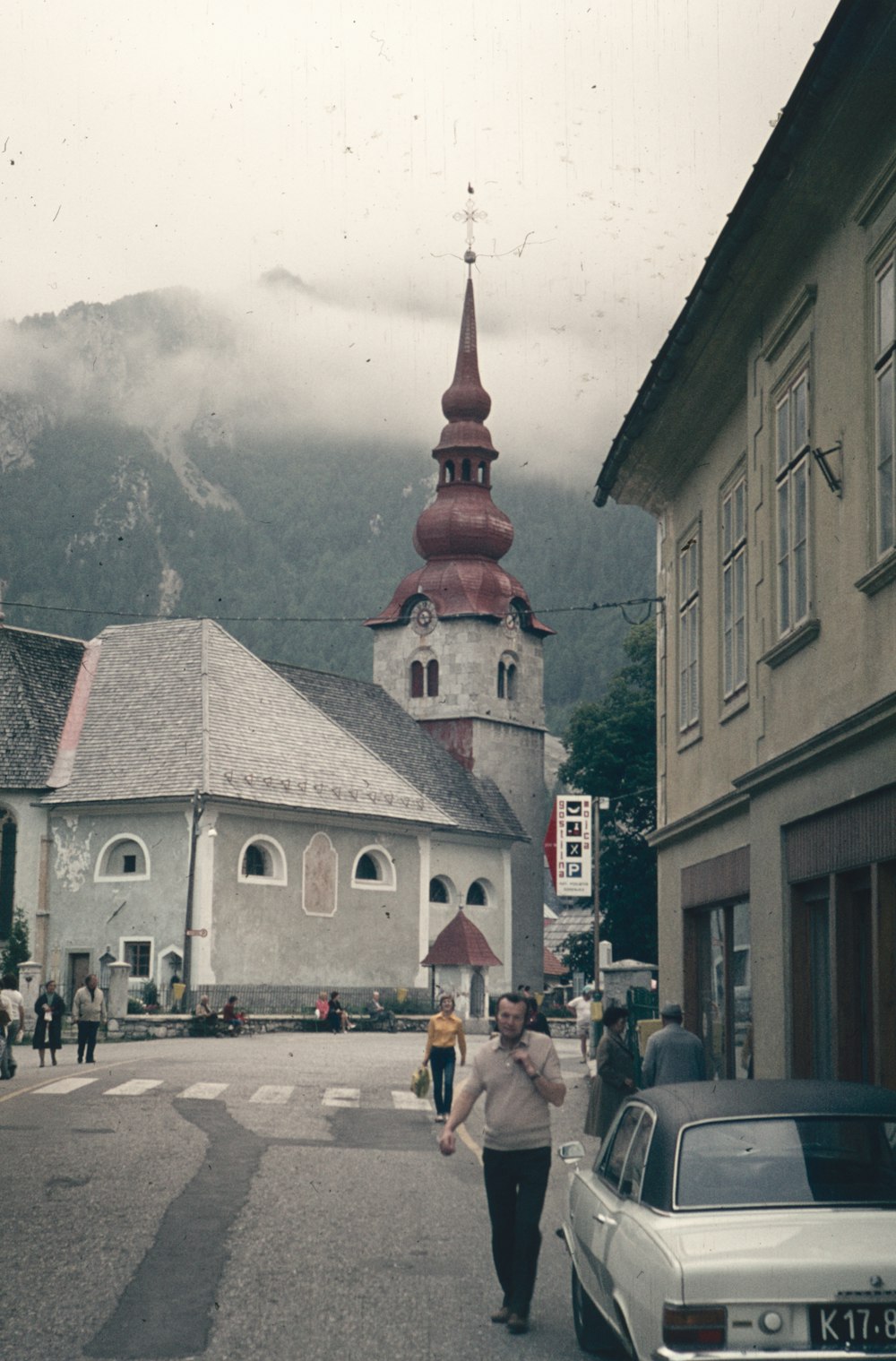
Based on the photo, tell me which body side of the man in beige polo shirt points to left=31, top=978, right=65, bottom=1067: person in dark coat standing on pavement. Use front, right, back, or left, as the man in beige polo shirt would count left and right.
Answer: back

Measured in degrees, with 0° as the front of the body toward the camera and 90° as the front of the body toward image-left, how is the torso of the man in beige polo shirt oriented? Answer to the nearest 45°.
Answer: approximately 0°

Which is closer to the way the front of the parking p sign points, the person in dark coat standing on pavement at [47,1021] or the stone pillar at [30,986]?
the person in dark coat standing on pavement

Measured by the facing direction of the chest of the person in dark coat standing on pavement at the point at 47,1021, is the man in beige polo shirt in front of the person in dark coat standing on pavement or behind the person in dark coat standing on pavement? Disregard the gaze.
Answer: in front

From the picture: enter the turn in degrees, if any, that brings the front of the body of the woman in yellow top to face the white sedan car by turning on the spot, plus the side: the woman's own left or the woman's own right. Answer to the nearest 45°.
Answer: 0° — they already face it

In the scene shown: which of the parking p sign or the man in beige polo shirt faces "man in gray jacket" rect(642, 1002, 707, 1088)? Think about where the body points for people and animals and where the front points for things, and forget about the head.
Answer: the parking p sign

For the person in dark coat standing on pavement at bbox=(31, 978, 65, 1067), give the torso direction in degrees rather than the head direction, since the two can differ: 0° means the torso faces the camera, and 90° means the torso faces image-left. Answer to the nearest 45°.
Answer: approximately 0°

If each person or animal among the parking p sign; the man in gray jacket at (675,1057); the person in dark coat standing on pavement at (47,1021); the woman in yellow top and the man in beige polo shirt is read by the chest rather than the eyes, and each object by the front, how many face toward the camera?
4

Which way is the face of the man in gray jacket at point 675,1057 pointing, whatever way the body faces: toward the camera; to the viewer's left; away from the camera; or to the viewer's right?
away from the camera

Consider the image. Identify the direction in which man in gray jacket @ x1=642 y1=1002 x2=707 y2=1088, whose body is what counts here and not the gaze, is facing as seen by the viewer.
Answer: away from the camera
